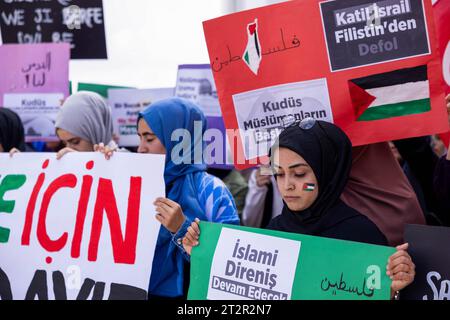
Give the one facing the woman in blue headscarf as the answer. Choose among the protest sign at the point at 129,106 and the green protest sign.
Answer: the protest sign

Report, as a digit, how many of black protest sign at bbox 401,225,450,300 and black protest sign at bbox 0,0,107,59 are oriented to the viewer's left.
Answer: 0

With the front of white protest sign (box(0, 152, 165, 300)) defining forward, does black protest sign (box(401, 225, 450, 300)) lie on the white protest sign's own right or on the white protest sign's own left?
on the white protest sign's own left

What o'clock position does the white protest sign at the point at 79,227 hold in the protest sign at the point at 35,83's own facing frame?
The white protest sign is roughly at 12 o'clock from the protest sign.

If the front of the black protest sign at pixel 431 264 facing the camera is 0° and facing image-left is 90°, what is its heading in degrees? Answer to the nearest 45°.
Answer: approximately 0°
